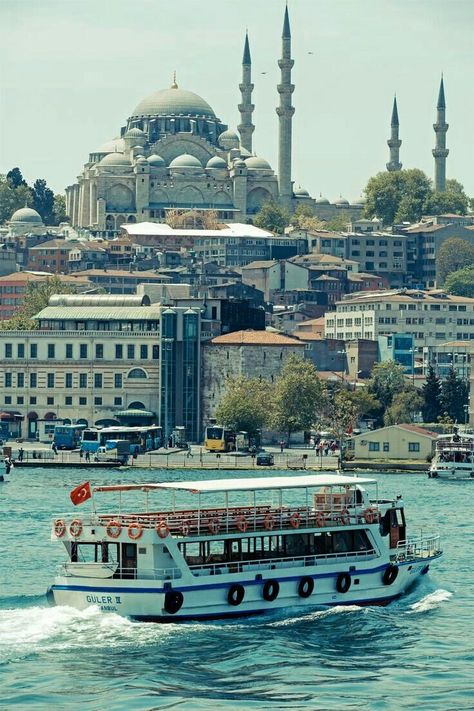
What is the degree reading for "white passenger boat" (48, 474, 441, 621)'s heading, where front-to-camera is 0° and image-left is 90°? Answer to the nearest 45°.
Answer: approximately 225°
